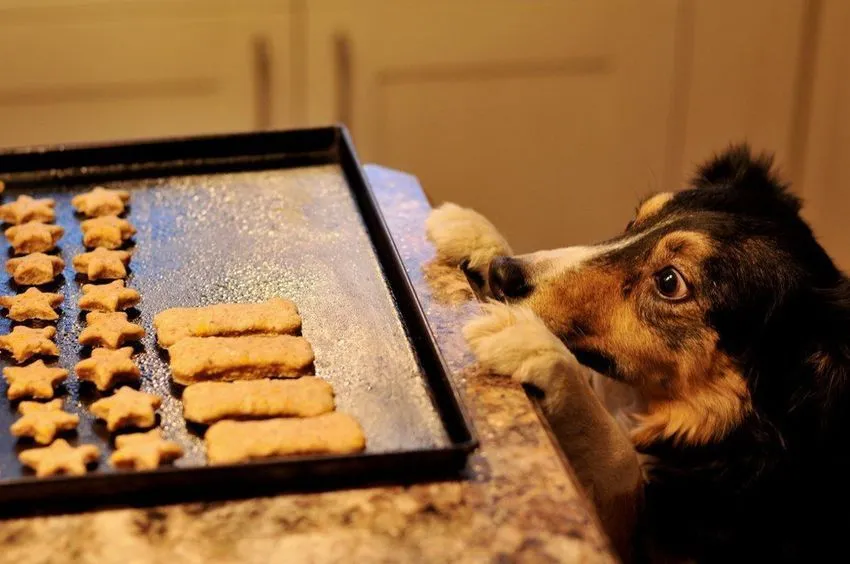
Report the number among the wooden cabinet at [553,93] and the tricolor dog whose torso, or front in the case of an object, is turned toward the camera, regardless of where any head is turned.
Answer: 1

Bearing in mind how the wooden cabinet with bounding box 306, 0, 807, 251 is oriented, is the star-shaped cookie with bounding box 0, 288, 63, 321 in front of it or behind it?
in front

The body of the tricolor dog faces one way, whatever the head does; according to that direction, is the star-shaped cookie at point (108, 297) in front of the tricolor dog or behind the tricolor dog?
in front

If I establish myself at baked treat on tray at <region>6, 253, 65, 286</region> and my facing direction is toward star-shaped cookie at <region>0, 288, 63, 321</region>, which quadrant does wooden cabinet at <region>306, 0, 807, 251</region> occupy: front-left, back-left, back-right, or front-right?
back-left

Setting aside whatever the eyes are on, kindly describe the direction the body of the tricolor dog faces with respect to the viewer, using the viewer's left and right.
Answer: facing to the left of the viewer

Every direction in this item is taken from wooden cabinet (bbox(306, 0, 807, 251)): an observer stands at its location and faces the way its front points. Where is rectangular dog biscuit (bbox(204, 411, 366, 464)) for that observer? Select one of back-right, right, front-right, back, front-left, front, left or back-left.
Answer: front

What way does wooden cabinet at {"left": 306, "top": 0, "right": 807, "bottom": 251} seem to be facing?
toward the camera

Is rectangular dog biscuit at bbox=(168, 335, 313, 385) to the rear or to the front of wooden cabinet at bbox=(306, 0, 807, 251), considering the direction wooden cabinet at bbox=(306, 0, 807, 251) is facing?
to the front

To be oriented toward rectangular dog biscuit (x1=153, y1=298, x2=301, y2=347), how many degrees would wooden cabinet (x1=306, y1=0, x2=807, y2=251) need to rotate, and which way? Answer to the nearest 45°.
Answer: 0° — it already faces it

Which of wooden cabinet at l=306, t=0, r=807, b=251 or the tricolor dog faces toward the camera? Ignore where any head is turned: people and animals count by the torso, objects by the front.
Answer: the wooden cabinet

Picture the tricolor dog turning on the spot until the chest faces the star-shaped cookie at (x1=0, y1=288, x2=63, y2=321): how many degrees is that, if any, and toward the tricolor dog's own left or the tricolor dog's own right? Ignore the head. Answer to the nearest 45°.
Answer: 0° — it already faces it

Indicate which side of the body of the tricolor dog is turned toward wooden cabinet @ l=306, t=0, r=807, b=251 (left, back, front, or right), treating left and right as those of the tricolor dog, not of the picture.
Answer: right

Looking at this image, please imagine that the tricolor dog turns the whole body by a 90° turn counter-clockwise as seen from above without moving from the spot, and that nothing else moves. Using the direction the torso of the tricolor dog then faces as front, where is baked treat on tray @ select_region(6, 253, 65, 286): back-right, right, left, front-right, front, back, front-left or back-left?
right

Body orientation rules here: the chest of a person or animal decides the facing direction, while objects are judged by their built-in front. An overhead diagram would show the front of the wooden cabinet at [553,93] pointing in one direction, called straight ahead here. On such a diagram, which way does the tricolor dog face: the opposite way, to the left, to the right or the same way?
to the right

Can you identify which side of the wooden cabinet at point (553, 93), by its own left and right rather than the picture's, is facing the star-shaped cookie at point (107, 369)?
front
